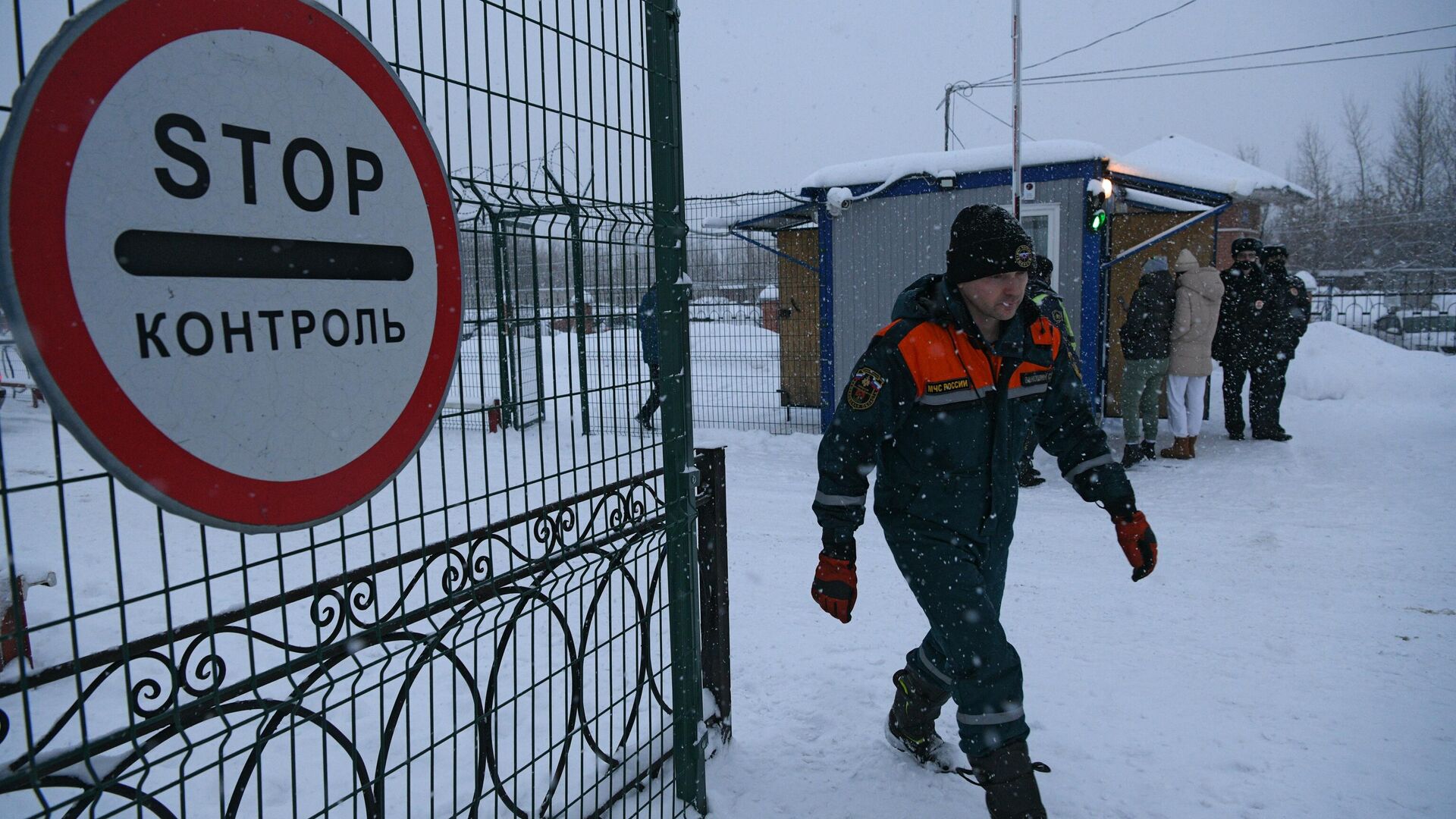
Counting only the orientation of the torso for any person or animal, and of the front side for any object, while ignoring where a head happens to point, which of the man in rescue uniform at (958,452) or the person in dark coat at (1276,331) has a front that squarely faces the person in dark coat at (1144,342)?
the person in dark coat at (1276,331)

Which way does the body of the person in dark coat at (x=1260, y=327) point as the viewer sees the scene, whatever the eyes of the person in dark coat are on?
toward the camera

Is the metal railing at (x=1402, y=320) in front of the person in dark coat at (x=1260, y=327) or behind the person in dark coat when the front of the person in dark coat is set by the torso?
behind

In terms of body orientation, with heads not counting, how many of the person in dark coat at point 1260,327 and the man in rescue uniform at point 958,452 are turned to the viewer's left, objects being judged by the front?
0

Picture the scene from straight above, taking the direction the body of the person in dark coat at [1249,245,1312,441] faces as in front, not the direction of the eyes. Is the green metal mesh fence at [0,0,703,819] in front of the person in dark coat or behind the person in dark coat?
in front

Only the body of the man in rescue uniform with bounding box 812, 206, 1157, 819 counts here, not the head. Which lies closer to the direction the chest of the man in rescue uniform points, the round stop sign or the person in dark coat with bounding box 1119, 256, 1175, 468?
the round stop sign

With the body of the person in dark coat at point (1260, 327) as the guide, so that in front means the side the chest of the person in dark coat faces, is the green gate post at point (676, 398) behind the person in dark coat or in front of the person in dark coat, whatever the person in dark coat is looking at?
in front

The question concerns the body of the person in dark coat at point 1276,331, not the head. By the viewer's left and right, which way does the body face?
facing the viewer and to the left of the viewer

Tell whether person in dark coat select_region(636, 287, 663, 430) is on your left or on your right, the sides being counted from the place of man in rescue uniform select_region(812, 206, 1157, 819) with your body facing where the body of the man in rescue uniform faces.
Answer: on your right

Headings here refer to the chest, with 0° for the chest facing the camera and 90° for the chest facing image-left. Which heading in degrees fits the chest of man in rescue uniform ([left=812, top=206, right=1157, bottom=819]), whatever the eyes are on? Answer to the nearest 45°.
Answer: approximately 315°

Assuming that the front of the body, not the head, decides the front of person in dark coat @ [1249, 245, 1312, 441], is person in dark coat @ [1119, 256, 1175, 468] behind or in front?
in front

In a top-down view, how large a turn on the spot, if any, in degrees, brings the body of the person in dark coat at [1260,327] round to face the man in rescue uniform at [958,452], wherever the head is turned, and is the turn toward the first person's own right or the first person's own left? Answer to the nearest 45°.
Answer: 0° — they already face them

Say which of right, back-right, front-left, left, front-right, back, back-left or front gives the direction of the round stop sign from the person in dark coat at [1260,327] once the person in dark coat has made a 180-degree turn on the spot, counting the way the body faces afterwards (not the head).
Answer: back
